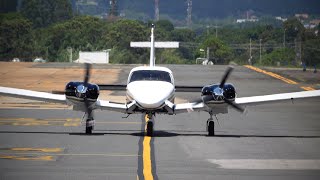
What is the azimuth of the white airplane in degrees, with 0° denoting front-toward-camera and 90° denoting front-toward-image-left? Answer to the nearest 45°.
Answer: approximately 0°
